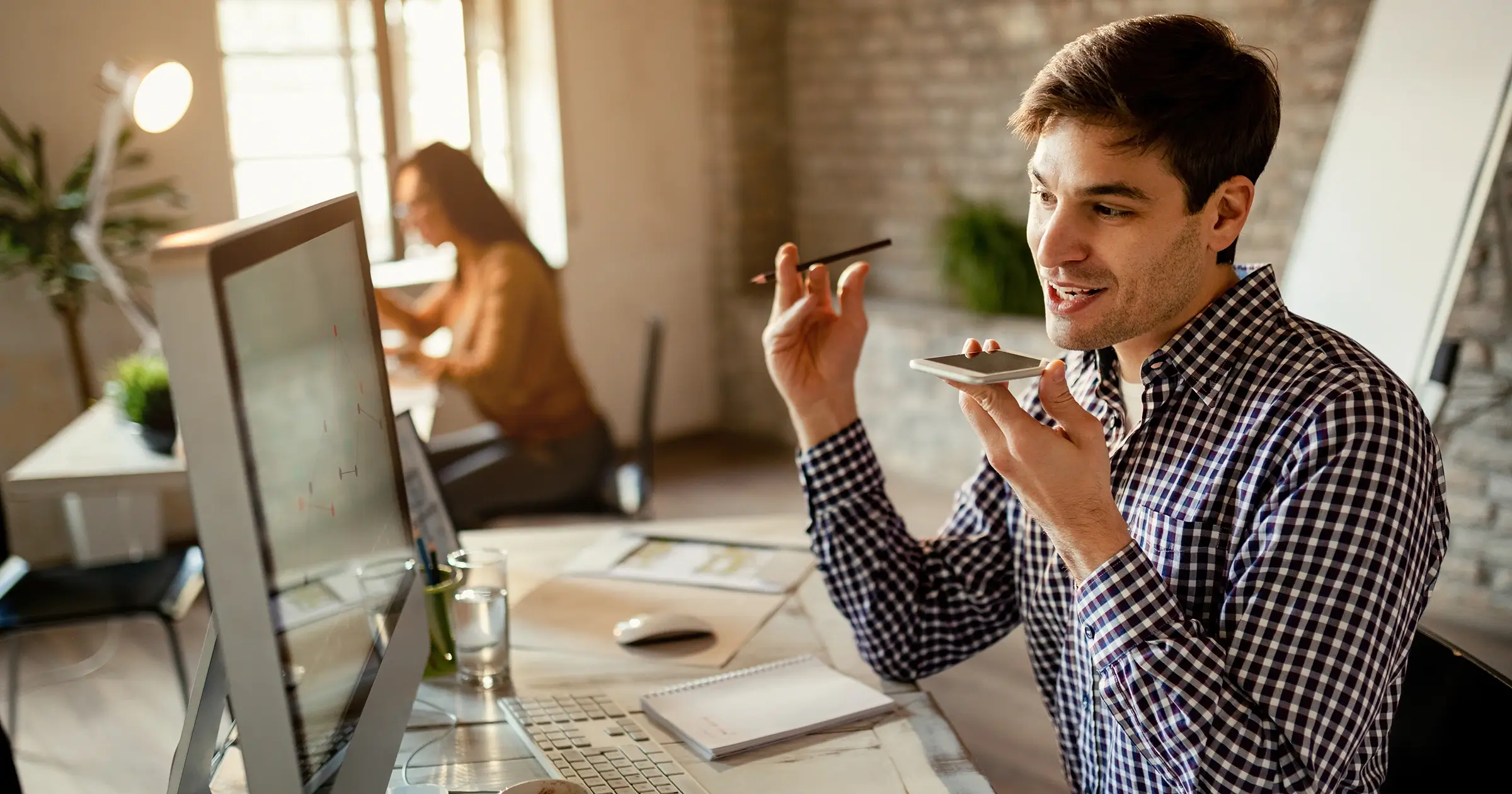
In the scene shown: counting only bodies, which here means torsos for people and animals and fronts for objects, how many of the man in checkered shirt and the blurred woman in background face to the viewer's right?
0

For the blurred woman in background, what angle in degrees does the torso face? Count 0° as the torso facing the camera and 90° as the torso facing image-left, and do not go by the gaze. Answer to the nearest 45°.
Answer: approximately 90°

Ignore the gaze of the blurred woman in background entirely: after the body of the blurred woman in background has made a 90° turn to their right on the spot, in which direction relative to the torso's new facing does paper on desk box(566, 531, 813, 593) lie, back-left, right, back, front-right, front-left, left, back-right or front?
back

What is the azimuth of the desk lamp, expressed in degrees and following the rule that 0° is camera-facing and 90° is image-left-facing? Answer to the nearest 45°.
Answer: approximately 315°

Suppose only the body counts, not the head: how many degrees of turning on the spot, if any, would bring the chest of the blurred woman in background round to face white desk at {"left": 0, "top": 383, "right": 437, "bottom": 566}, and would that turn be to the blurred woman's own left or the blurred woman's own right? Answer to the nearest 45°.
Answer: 0° — they already face it

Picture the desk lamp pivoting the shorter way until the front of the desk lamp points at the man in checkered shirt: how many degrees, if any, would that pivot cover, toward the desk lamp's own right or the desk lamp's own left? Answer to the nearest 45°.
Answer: approximately 45° to the desk lamp's own right

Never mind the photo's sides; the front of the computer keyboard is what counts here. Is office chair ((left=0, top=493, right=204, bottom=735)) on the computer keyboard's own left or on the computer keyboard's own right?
on the computer keyboard's own left

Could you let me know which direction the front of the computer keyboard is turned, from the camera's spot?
facing to the right of the viewer
